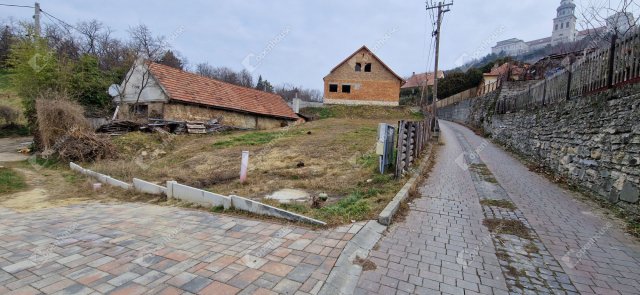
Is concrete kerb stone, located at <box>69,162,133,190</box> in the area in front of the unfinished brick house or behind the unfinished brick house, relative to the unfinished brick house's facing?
in front

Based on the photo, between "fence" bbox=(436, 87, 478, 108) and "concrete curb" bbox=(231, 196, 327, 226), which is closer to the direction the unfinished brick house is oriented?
the concrete curb

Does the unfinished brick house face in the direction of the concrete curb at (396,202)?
yes

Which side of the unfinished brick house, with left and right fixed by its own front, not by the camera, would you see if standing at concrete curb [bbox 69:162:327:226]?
front

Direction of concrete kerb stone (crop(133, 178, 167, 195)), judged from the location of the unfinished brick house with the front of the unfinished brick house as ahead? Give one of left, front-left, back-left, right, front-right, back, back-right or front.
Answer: front

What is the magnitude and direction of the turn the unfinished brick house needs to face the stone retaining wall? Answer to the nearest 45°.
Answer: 0° — it already faces it

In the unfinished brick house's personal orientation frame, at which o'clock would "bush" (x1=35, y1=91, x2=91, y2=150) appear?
The bush is roughly at 1 o'clock from the unfinished brick house.

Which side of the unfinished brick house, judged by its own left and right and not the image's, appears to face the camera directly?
front

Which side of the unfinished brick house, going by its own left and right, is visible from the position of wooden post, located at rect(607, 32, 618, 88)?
front

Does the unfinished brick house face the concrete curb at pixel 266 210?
yes

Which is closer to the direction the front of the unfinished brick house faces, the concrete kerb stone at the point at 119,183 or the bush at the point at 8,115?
the concrete kerb stone

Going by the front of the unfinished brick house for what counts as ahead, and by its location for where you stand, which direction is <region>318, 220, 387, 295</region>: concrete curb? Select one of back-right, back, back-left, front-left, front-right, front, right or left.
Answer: front

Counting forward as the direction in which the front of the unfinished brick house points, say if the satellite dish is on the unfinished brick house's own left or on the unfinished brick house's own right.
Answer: on the unfinished brick house's own right

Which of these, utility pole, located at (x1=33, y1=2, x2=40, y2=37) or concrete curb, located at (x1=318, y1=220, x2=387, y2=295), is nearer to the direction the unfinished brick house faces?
the concrete curb

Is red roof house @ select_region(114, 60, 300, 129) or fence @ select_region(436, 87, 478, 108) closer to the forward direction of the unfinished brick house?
the red roof house

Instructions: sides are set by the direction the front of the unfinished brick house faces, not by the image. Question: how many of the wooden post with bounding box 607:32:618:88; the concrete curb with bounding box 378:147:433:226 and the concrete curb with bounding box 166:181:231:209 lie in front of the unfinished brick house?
3

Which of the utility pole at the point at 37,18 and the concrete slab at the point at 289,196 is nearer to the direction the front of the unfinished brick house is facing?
the concrete slab
